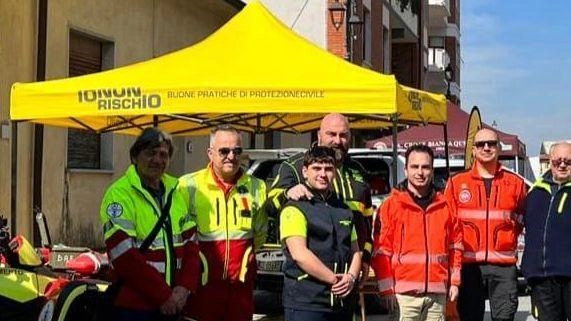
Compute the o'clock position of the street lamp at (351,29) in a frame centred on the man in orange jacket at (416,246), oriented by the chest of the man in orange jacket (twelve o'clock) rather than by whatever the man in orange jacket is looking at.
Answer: The street lamp is roughly at 6 o'clock from the man in orange jacket.

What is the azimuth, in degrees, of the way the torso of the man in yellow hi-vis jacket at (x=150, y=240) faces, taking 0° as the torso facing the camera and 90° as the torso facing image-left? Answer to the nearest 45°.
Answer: approximately 315°

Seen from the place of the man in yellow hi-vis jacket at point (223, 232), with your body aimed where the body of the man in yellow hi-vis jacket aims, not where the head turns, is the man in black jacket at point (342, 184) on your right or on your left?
on your left

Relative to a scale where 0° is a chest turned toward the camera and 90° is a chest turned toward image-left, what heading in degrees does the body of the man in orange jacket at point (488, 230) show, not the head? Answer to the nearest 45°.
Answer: approximately 0°

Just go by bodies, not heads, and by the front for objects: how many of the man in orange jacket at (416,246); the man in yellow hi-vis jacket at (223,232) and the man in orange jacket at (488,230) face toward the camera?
3

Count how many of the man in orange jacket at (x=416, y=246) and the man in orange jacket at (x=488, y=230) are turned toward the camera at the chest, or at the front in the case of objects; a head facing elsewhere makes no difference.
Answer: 2

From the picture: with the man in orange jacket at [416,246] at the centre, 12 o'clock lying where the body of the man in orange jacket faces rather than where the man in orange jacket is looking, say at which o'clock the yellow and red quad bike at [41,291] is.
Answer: The yellow and red quad bike is roughly at 2 o'clock from the man in orange jacket.

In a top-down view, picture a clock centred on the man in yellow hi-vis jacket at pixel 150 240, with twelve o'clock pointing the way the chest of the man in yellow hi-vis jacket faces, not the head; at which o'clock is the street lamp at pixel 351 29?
The street lamp is roughly at 8 o'clock from the man in yellow hi-vis jacket.

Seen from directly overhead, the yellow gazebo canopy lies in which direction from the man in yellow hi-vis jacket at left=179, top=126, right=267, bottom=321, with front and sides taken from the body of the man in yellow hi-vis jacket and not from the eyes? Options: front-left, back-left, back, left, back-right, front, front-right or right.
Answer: back

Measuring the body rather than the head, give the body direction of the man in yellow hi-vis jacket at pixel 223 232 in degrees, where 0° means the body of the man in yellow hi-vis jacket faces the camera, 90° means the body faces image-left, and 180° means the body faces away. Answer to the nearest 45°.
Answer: approximately 0°
